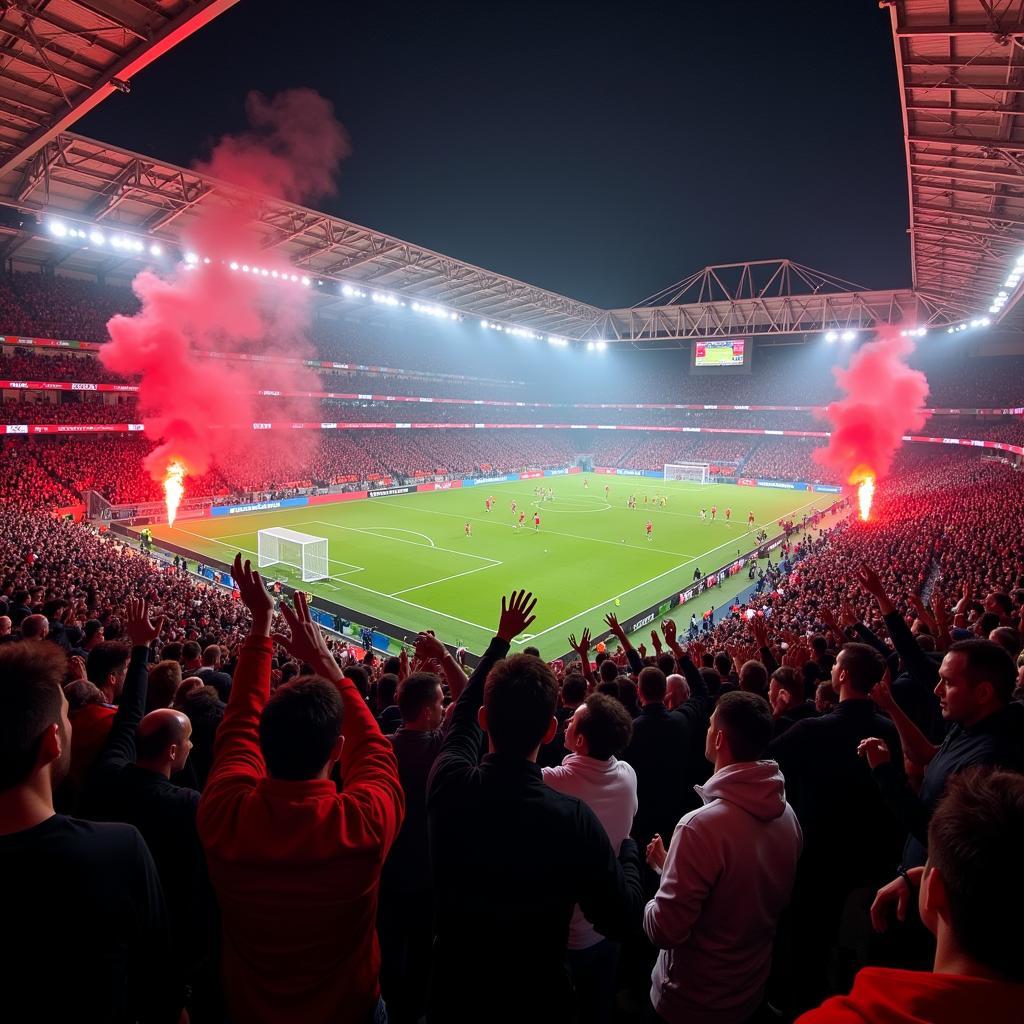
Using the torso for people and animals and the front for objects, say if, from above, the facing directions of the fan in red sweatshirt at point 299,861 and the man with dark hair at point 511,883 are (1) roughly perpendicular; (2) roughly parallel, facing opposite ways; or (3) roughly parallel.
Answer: roughly parallel

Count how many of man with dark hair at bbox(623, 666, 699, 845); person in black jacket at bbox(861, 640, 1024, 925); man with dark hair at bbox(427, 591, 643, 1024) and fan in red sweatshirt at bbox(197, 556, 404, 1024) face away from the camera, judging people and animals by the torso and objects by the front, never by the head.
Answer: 3

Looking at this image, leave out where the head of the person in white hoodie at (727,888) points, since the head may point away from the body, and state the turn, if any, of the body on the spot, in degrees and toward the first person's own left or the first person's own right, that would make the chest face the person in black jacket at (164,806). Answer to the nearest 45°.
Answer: approximately 45° to the first person's own left

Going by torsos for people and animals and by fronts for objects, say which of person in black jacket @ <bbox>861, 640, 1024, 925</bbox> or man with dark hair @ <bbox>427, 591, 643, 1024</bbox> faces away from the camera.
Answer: the man with dark hair

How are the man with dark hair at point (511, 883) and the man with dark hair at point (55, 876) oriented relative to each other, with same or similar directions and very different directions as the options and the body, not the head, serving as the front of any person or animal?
same or similar directions

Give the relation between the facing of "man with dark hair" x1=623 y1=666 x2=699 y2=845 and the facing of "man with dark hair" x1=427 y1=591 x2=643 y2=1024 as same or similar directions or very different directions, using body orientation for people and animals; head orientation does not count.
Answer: same or similar directions

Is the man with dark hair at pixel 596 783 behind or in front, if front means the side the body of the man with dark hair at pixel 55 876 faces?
in front

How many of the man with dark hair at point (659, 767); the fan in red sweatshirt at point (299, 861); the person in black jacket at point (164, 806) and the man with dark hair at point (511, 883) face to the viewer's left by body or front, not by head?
0

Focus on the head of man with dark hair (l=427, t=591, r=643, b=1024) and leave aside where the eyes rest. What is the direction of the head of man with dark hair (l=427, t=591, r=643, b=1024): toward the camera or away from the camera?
away from the camera

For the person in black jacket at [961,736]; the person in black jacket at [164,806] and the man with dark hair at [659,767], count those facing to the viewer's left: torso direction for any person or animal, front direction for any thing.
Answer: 1

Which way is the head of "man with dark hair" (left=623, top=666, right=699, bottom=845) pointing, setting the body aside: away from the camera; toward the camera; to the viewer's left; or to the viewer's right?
away from the camera

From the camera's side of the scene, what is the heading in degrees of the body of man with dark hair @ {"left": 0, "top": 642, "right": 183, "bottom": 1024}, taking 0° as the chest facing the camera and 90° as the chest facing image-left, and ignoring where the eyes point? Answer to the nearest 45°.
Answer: approximately 225°

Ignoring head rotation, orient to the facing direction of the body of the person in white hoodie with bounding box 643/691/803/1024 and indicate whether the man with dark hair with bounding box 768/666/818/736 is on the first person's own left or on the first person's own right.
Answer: on the first person's own right

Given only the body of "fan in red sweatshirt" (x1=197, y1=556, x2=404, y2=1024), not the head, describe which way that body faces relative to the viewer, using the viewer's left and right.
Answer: facing away from the viewer
